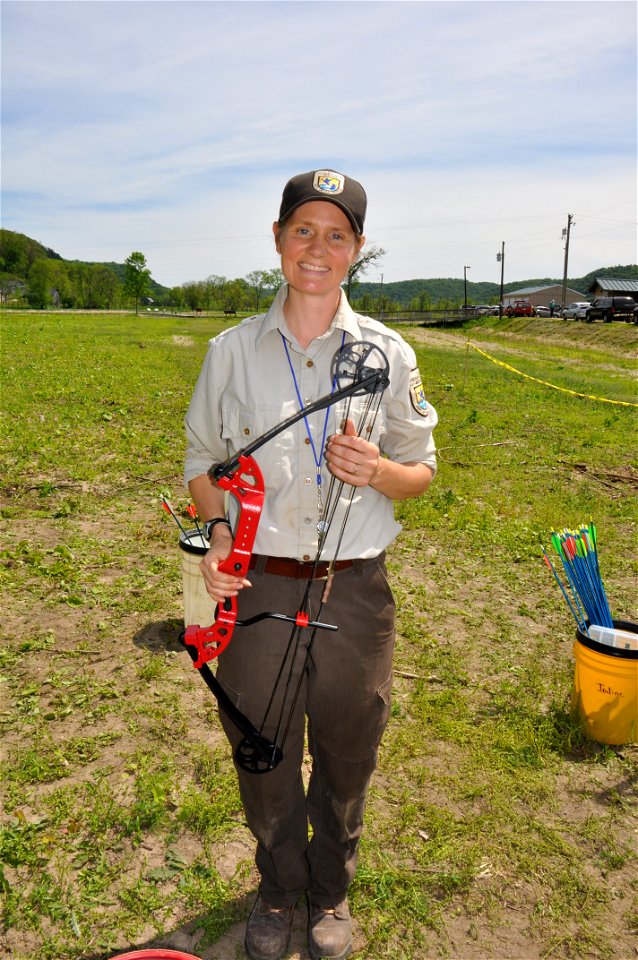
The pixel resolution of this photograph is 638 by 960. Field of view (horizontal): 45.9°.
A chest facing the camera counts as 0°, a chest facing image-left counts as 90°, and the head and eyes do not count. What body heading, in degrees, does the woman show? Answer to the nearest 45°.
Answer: approximately 0°

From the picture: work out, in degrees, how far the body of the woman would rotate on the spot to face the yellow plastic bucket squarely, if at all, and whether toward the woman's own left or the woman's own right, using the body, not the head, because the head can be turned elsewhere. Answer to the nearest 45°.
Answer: approximately 135° to the woman's own left
